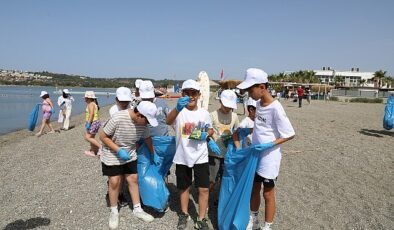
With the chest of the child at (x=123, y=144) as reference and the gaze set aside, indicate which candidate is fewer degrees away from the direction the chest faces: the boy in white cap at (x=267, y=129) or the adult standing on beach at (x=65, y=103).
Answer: the boy in white cap

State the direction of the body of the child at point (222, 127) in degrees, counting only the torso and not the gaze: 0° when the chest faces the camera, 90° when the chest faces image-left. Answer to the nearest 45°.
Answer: approximately 0°

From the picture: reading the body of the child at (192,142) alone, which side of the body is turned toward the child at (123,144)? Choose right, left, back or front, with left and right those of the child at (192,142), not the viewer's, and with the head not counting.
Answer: right

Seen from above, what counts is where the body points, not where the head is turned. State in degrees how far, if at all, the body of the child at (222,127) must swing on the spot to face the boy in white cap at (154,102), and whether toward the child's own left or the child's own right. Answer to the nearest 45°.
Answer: approximately 90° to the child's own right

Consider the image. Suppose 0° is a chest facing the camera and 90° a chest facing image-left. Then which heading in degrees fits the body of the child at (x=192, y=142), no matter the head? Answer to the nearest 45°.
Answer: approximately 0°

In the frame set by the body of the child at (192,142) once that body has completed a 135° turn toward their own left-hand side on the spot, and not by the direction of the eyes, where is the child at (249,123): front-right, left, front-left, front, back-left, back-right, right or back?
front
